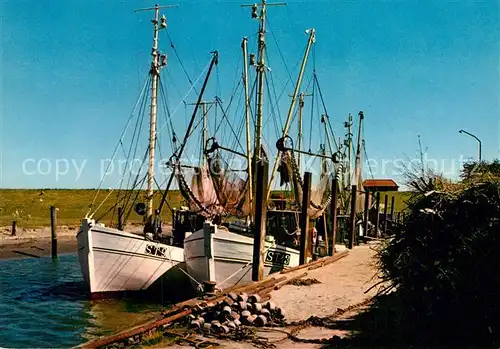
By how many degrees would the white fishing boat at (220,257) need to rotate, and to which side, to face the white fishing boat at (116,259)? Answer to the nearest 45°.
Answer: approximately 45° to its right

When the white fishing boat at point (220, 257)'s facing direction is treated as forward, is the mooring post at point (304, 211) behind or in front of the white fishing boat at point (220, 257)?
behind

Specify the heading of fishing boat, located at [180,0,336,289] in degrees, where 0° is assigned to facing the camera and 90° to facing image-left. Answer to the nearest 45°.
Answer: approximately 45°

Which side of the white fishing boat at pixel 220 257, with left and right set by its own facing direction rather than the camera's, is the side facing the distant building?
back

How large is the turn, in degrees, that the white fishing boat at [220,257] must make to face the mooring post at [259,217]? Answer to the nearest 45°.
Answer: approximately 90° to its left
